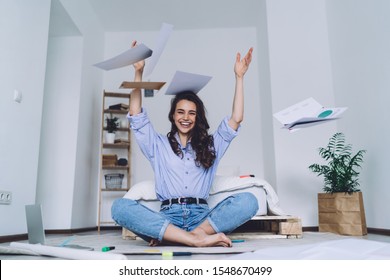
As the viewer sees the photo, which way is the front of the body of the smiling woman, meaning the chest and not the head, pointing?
toward the camera

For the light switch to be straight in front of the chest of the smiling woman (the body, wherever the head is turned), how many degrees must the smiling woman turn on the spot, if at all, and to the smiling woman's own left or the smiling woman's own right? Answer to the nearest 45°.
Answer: approximately 135° to the smiling woman's own right

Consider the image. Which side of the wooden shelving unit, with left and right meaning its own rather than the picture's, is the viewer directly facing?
front

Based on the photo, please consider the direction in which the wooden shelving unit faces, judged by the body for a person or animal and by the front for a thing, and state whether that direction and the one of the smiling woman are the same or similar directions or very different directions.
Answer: same or similar directions

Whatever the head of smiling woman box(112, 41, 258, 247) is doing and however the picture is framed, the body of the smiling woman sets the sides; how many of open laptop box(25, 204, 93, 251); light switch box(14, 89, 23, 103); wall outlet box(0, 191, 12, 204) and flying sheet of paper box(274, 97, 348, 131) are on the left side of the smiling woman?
1

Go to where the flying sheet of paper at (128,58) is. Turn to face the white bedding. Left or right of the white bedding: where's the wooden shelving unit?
left

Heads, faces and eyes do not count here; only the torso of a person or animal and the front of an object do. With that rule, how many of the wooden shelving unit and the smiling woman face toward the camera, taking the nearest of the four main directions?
2

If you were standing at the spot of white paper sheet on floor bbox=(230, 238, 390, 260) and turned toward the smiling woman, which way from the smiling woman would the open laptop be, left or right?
left

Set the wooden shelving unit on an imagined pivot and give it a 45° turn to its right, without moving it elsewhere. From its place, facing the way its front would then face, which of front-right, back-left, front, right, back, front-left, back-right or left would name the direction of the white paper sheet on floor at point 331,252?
front-left

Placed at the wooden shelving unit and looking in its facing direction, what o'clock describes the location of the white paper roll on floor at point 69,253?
The white paper roll on floor is roughly at 12 o'clock from the wooden shelving unit.

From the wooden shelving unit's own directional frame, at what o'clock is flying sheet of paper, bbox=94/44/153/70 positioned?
The flying sheet of paper is roughly at 12 o'clock from the wooden shelving unit.
